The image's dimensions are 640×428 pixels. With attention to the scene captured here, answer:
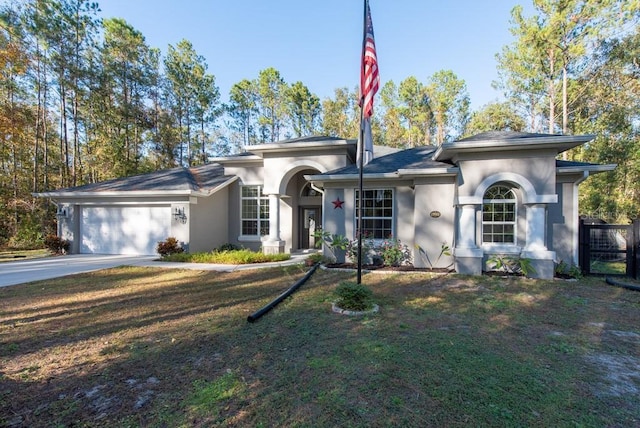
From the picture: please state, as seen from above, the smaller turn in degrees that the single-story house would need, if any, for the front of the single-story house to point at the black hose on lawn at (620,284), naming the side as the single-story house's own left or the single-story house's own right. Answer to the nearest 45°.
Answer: approximately 45° to the single-story house's own left

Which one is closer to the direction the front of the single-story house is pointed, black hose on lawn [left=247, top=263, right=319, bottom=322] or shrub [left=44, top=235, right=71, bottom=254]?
the black hose on lawn

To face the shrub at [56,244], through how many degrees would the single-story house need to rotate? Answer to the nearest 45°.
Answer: approximately 90° to its right

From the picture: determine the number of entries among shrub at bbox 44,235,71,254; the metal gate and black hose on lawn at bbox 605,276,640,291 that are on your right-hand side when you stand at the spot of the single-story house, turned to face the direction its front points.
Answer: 1

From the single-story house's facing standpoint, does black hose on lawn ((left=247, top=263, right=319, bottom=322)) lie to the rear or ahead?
ahead

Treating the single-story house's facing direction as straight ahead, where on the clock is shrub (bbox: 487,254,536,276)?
The shrub is roughly at 10 o'clock from the single-story house.

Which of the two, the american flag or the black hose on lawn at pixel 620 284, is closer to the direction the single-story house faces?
the american flag

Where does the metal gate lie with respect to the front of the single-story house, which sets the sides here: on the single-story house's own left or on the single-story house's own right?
on the single-story house's own left

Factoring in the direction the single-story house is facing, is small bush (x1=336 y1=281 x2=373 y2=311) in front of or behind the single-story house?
in front

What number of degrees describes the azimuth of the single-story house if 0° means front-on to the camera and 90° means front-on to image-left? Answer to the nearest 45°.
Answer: approximately 0°
